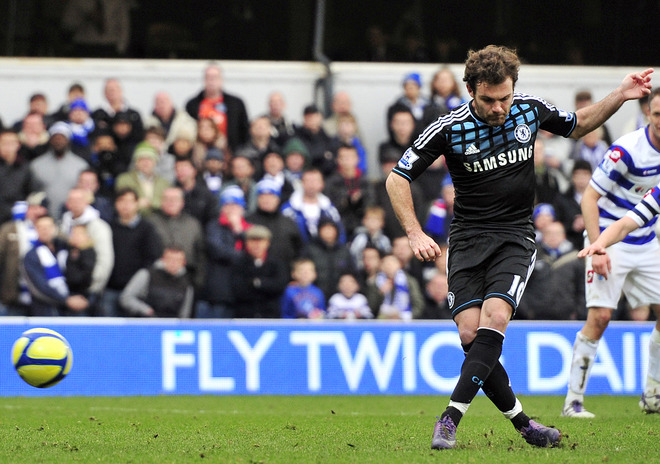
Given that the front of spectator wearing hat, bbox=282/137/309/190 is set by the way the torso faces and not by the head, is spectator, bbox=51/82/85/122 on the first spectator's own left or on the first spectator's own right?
on the first spectator's own right

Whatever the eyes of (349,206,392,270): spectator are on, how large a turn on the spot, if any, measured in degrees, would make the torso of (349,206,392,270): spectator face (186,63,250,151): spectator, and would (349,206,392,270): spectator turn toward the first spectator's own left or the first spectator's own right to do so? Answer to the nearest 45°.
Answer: approximately 135° to the first spectator's own right

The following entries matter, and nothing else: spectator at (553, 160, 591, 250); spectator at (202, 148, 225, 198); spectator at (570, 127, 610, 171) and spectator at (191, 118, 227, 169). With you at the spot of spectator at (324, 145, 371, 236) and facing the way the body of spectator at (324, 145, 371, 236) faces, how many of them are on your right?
2

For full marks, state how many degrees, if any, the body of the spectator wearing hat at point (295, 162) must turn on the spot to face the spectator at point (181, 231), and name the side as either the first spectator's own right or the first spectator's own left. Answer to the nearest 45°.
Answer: approximately 45° to the first spectator's own right

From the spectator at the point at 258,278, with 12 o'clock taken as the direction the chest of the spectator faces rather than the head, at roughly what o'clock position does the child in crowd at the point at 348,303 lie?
The child in crowd is roughly at 9 o'clock from the spectator.

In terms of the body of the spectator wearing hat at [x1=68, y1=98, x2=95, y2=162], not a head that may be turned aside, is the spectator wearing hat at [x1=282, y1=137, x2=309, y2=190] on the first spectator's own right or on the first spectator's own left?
on the first spectator's own left

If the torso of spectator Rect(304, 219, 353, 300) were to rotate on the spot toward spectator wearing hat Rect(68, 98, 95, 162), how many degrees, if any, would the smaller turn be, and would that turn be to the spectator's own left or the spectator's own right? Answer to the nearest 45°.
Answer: approximately 90° to the spectator's own right

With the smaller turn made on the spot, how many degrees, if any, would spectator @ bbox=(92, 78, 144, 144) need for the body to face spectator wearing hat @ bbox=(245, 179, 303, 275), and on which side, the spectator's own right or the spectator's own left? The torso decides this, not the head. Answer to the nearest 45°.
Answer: approximately 45° to the spectator's own left

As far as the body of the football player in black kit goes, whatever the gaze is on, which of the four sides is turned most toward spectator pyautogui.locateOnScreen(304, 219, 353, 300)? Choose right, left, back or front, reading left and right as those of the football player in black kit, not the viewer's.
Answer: back

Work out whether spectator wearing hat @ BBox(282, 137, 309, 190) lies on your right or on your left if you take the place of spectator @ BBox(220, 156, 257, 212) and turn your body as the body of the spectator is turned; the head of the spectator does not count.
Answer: on your left
